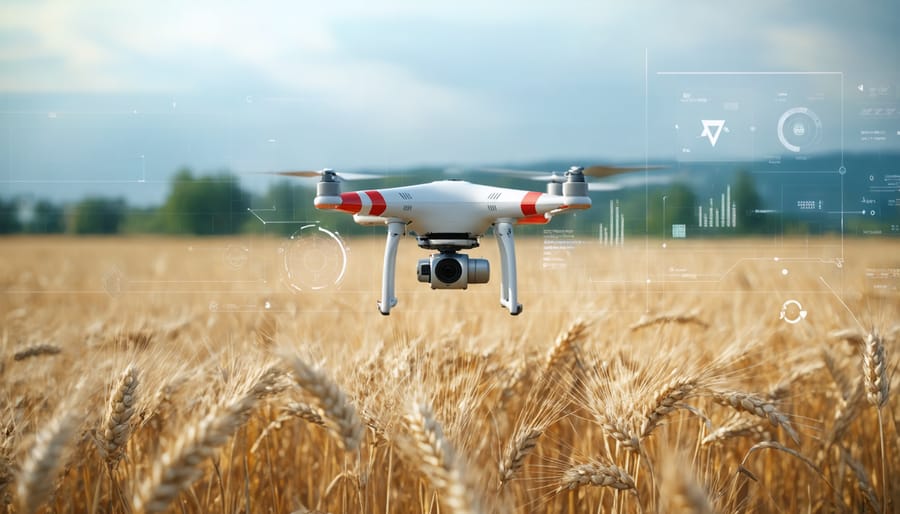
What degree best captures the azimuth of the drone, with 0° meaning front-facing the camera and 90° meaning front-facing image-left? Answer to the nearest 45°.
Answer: approximately 0°
